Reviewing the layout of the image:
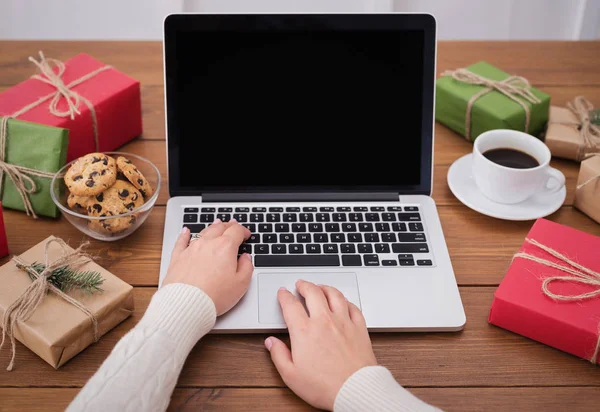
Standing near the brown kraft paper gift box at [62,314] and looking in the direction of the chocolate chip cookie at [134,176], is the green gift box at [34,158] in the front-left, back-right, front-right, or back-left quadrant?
front-left

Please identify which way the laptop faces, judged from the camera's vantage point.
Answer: facing the viewer

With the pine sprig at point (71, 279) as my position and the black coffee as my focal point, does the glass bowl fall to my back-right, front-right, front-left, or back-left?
front-left
